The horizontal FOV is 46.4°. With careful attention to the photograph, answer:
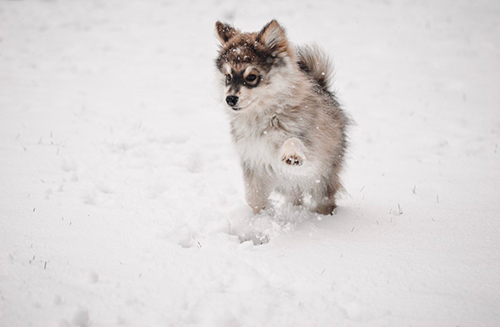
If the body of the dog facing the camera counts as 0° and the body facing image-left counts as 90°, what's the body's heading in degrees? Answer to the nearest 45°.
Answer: approximately 45°
